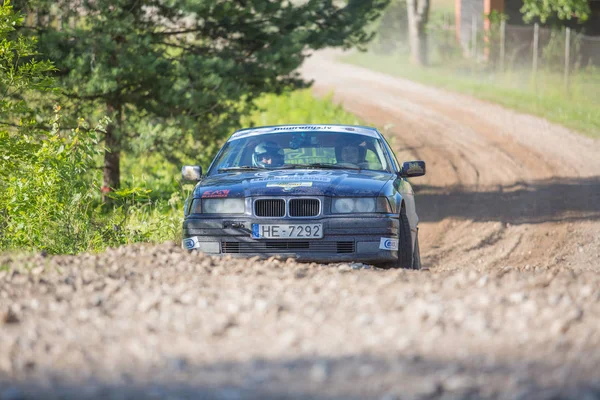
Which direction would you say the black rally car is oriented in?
toward the camera
